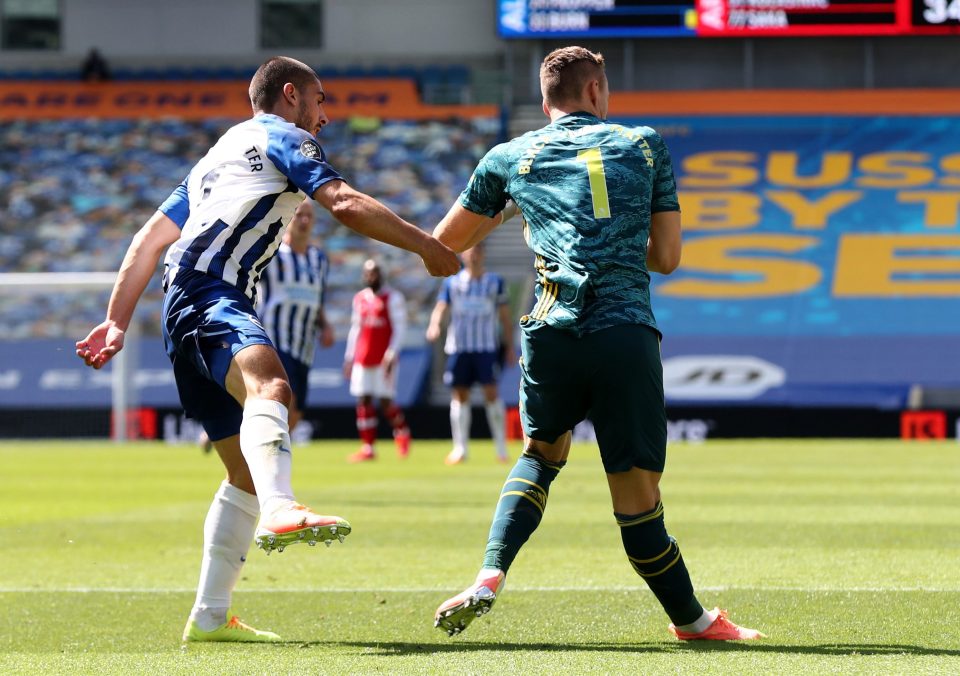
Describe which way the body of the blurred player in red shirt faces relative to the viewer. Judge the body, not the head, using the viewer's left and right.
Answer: facing the viewer and to the left of the viewer

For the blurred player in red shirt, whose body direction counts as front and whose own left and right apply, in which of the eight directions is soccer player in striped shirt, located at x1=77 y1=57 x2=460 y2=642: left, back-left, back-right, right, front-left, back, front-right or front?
front-left

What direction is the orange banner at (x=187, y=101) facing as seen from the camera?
toward the camera

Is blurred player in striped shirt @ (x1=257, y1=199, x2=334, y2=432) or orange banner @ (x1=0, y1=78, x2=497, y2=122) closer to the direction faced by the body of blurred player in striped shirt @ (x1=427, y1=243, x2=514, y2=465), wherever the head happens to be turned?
the blurred player in striped shirt

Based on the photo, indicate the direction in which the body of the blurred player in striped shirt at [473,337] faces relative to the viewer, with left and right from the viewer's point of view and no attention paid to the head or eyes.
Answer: facing the viewer

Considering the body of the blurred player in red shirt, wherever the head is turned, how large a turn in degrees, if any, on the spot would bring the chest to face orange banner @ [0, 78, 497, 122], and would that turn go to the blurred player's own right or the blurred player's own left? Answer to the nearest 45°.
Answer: approximately 135° to the blurred player's own right

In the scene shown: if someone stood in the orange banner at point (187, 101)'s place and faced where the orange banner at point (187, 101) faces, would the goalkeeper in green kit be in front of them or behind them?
in front

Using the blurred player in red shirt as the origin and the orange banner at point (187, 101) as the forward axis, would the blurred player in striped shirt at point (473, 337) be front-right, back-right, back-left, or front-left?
back-right

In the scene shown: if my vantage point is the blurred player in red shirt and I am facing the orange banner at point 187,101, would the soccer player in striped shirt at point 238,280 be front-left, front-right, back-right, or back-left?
back-left

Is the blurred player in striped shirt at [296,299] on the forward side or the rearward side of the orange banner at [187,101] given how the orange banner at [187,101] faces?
on the forward side
